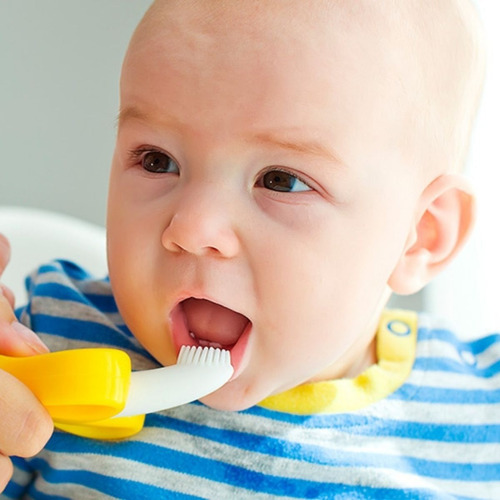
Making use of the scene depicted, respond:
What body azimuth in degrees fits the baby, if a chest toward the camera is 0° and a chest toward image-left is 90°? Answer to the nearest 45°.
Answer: approximately 45°
